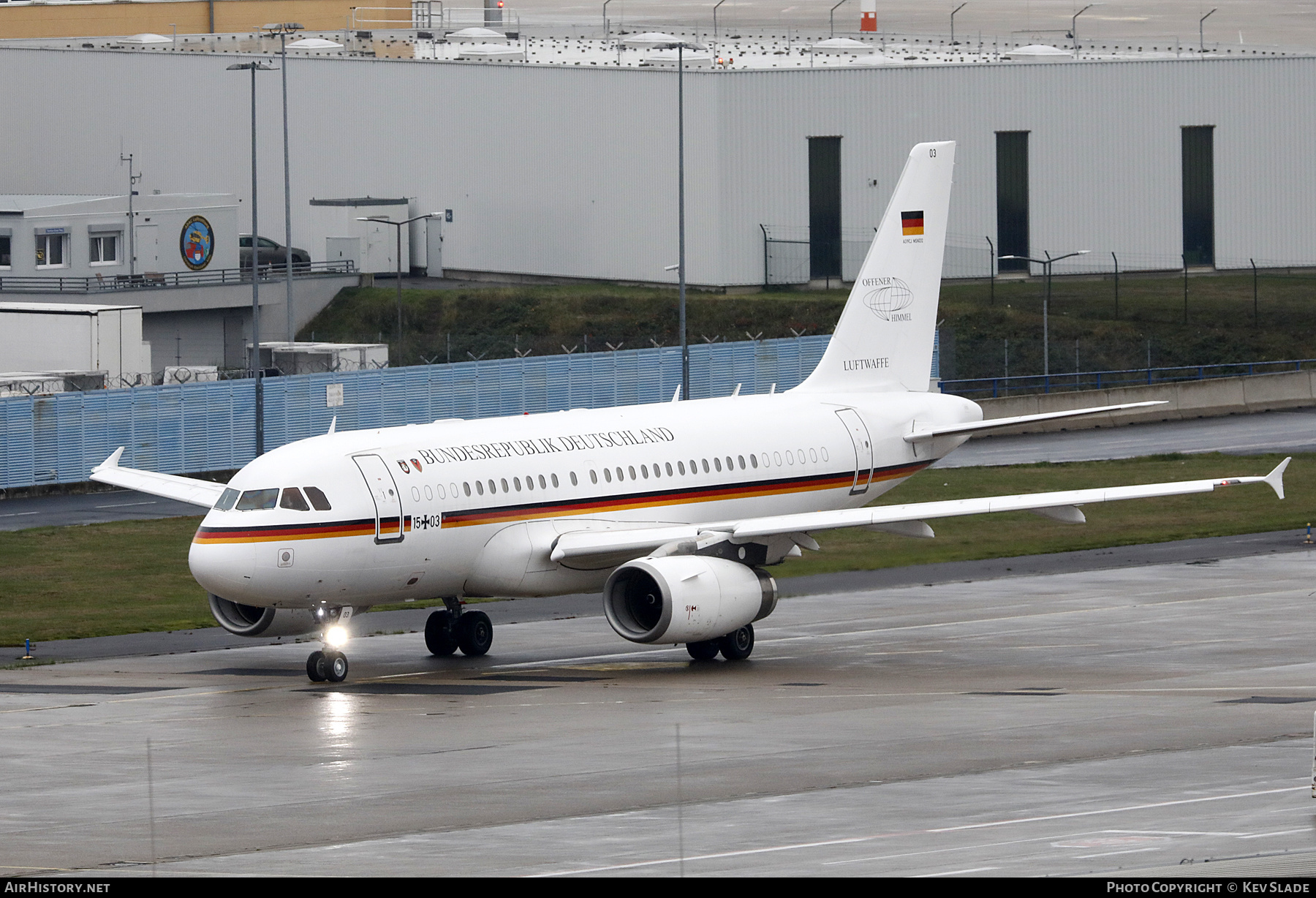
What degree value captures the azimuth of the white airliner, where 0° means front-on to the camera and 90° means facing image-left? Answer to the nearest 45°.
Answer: approximately 45°
